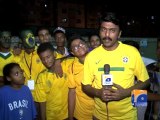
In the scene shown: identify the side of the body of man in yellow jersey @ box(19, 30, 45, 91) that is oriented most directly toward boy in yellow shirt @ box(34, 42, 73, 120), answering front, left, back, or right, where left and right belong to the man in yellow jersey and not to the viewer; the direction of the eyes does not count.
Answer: front

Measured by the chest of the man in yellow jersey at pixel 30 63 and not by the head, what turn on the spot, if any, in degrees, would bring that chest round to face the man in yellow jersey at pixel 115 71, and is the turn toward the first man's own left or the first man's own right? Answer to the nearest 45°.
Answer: approximately 45° to the first man's own left

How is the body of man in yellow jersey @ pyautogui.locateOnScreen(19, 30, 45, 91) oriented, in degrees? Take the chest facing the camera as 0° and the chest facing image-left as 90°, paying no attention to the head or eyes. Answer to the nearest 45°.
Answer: approximately 0°

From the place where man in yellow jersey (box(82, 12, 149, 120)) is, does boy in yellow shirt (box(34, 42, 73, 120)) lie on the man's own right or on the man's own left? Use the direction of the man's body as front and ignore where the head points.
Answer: on the man's own right

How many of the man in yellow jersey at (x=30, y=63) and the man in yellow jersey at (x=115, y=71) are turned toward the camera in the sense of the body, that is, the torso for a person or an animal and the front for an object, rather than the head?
2

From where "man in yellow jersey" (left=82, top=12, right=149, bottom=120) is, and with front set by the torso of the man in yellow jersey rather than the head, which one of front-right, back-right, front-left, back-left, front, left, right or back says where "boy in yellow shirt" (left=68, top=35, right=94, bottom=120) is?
back-right

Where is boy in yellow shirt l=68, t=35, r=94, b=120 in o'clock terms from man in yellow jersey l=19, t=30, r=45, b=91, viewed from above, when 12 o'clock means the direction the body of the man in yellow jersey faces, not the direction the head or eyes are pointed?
The boy in yellow shirt is roughly at 11 o'clock from the man in yellow jersey.
